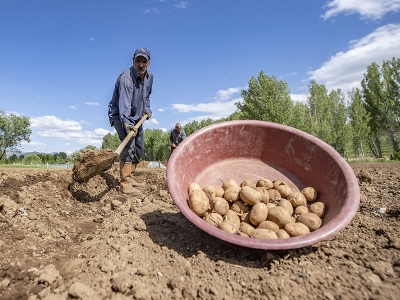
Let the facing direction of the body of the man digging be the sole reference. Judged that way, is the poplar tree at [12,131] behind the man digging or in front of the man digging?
behind

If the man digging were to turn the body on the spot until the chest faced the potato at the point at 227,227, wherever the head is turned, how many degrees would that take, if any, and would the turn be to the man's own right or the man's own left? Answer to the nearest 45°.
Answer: approximately 45° to the man's own right

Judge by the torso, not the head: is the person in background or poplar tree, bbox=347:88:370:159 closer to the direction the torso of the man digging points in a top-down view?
the poplar tree

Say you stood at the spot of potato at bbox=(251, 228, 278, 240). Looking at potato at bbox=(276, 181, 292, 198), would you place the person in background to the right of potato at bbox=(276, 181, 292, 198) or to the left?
left

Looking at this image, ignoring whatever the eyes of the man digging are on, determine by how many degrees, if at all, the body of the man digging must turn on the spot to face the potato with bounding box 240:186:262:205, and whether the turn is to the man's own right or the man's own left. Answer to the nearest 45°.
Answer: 0° — they already face it

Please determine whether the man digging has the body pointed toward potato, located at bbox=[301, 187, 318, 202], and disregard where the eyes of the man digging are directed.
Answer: yes

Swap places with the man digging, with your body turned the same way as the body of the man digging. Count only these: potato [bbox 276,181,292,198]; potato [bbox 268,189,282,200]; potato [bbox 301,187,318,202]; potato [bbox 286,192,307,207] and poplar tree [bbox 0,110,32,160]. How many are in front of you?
4

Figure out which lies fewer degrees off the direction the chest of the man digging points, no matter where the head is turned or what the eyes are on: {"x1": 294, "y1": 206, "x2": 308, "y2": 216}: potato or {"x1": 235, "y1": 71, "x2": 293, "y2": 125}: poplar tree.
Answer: the potato

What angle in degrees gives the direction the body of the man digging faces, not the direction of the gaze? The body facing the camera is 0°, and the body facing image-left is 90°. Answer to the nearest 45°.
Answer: approximately 315°
